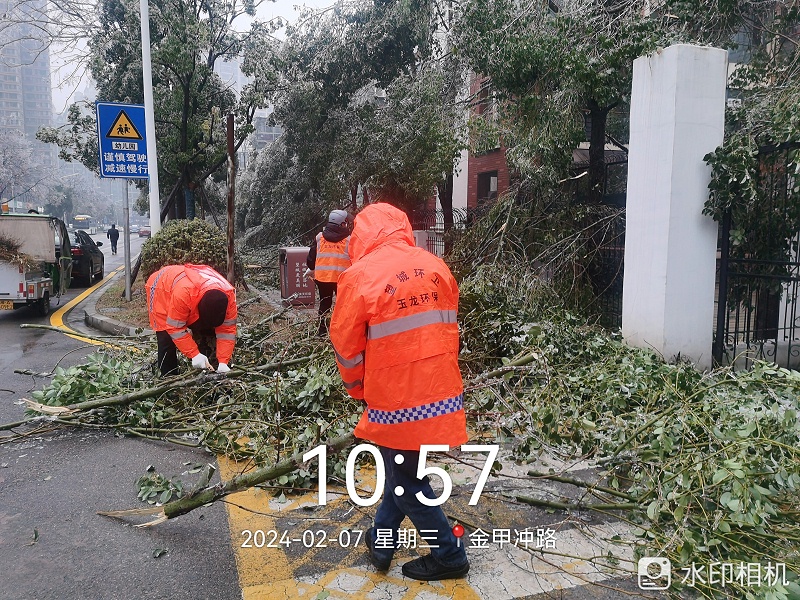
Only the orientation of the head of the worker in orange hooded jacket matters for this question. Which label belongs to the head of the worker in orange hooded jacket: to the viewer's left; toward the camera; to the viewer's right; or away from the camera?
away from the camera

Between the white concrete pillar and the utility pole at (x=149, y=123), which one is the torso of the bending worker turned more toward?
the white concrete pillar

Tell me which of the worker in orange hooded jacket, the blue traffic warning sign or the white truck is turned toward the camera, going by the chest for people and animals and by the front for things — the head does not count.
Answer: the blue traffic warning sign

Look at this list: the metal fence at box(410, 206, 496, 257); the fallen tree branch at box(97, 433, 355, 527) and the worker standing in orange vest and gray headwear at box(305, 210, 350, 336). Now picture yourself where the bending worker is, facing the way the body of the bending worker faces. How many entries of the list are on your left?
2

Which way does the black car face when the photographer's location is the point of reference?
facing away from the viewer and to the right of the viewer

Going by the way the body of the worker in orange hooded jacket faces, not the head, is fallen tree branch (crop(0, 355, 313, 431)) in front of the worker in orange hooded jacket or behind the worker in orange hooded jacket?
in front

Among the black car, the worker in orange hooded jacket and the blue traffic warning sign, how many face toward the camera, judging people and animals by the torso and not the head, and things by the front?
1

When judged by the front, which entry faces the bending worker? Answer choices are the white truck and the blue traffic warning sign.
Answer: the blue traffic warning sign

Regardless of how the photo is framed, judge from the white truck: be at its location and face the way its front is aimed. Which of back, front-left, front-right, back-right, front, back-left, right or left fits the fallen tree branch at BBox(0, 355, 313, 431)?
back-right

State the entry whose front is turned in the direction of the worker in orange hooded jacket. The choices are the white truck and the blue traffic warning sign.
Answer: the blue traffic warning sign

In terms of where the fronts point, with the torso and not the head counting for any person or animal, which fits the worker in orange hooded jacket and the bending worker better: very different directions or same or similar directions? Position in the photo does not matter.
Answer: very different directions

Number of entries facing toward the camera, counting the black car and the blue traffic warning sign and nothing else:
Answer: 1

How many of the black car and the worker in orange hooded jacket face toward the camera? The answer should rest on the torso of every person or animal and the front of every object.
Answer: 0

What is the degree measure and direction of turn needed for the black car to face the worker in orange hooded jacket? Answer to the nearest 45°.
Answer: approximately 135° to its right
